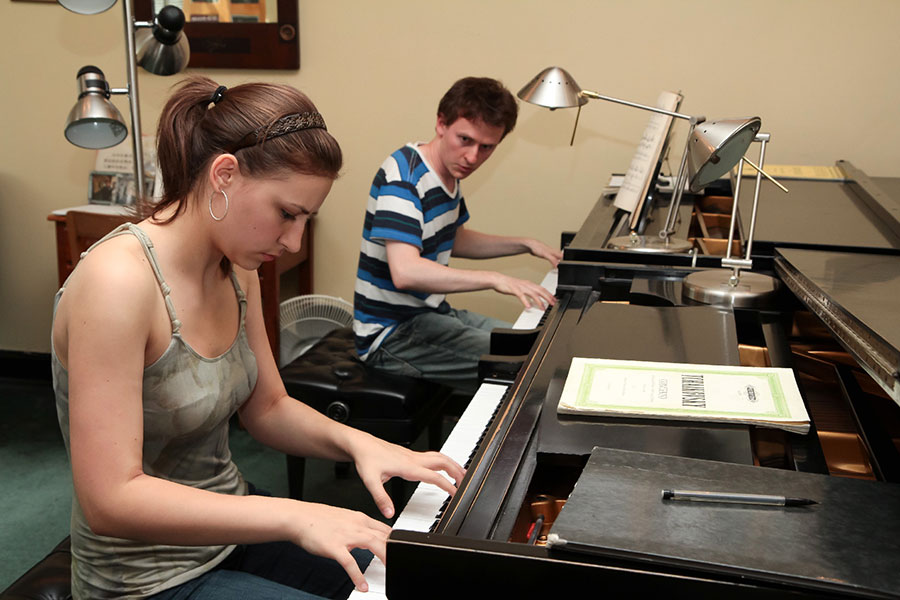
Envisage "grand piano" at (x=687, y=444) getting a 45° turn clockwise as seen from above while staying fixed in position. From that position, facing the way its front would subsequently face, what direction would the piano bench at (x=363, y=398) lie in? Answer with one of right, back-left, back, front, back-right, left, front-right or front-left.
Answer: front

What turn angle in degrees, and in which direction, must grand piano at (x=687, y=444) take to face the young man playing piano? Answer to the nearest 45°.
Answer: approximately 45° to its right

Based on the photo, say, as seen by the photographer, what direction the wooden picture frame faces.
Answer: facing the viewer

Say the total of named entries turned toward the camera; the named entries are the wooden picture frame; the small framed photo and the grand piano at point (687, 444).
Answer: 2

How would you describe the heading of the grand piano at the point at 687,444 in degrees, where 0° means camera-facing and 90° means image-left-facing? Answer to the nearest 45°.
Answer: approximately 90°

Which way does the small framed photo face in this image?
toward the camera

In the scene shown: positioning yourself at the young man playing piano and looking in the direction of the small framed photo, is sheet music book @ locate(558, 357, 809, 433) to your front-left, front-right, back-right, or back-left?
back-left

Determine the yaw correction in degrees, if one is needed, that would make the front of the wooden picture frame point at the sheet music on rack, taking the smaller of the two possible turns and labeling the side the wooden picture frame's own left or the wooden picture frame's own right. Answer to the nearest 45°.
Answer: approximately 45° to the wooden picture frame's own left

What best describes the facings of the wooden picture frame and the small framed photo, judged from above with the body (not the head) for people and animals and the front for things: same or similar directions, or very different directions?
same or similar directions

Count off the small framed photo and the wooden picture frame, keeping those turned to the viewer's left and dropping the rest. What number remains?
0

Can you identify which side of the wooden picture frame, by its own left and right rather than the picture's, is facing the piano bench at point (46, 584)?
front

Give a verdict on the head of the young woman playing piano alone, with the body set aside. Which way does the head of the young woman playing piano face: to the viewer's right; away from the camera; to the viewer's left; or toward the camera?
to the viewer's right

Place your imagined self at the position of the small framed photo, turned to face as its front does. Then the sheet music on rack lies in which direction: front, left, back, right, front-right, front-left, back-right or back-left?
front-left

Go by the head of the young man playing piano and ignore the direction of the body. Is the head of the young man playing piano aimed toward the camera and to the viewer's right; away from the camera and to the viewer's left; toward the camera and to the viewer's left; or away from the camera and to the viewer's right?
toward the camera and to the viewer's right

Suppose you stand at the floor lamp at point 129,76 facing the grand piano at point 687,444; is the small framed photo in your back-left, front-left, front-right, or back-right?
back-left

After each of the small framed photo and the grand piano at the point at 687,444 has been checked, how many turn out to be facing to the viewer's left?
1
